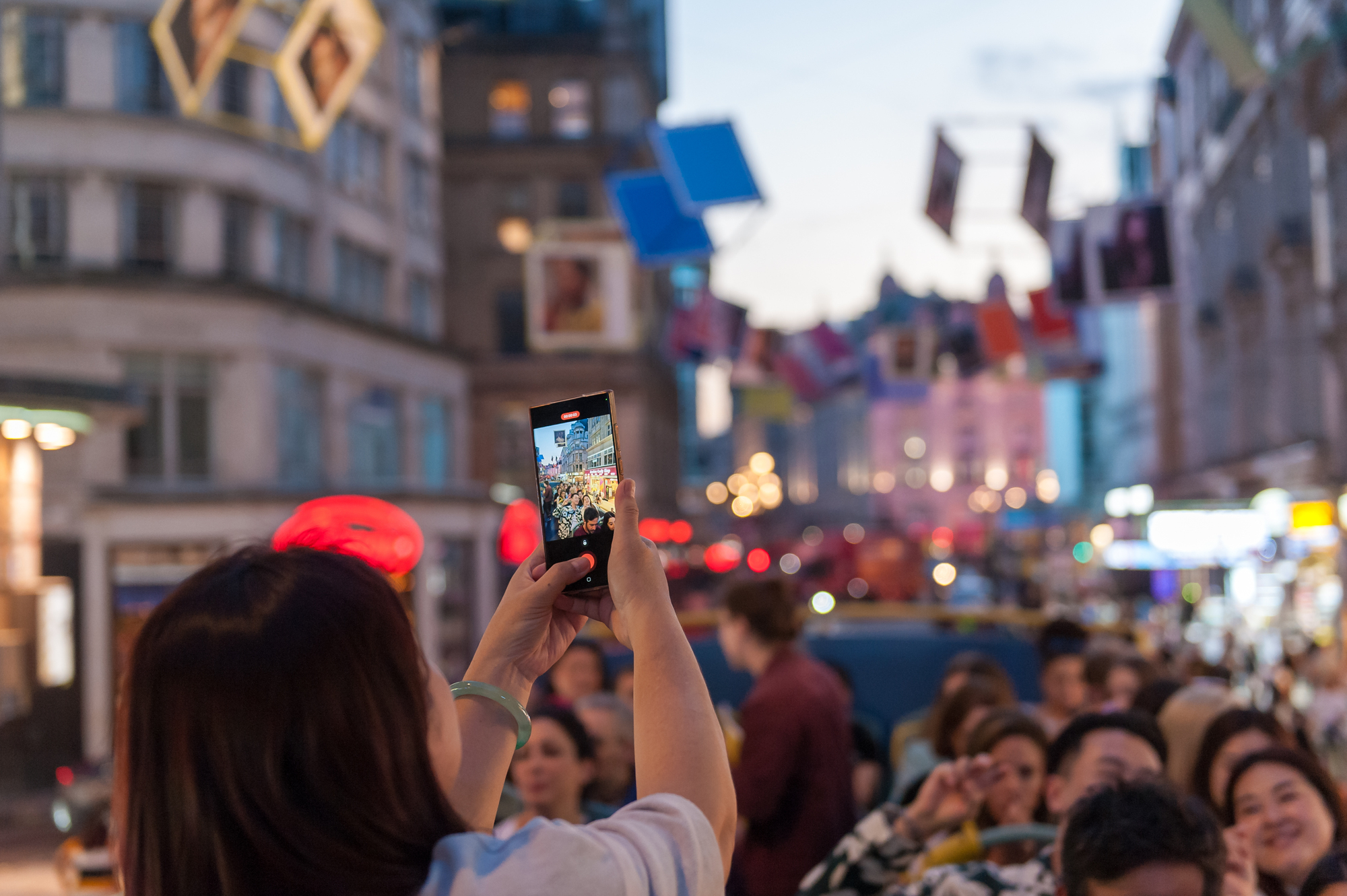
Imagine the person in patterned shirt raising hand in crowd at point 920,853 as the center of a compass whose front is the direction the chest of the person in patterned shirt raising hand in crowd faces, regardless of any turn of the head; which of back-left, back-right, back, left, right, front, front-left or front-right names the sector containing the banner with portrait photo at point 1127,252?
back-left

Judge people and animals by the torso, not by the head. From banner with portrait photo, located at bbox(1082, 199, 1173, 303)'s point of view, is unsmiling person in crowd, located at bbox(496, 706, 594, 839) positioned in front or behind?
in front

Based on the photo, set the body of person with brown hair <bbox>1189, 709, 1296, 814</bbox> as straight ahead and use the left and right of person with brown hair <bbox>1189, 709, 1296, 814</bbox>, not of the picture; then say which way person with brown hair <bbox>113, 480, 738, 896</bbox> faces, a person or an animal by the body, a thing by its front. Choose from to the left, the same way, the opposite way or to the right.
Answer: the opposite way

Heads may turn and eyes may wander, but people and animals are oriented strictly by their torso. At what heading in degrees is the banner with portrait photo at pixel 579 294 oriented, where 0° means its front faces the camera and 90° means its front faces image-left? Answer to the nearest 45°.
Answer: approximately 0°

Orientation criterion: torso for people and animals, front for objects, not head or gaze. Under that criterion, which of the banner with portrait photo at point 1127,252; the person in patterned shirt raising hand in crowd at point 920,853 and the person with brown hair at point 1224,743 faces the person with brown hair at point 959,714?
the banner with portrait photo

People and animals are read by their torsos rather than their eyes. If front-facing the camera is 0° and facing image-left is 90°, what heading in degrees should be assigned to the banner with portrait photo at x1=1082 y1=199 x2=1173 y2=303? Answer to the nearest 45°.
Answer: approximately 0°

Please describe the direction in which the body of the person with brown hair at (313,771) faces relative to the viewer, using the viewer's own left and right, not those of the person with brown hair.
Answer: facing away from the viewer and to the right of the viewer

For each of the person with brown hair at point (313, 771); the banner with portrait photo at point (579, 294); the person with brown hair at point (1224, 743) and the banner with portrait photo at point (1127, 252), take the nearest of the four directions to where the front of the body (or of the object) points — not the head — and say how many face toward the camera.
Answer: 3

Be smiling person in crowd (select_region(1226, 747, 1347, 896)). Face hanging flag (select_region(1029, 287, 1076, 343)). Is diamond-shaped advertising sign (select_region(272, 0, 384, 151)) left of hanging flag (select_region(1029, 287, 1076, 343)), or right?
left

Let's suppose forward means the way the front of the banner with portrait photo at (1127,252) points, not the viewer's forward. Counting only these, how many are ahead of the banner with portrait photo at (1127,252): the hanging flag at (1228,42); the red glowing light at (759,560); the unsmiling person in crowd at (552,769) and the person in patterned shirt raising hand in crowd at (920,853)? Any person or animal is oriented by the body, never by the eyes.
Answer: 3
